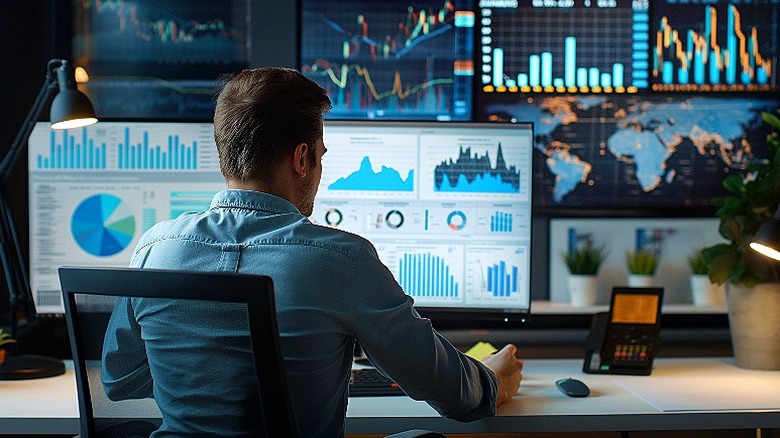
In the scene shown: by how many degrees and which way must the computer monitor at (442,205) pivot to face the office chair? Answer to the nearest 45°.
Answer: approximately 45° to its right

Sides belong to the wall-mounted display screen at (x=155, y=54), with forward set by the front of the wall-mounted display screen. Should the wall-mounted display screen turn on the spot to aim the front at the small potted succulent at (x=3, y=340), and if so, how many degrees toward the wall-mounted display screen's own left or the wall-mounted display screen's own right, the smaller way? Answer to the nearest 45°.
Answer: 0° — it already faces it

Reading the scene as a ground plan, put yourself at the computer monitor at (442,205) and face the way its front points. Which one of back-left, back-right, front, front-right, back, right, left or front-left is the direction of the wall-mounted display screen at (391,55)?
back

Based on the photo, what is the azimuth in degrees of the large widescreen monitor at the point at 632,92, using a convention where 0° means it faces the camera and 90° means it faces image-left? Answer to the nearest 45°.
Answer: approximately 0°

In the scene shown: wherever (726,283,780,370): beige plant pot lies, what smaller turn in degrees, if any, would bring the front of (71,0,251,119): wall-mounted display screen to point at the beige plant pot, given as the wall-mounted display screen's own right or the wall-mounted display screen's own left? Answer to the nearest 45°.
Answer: approximately 45° to the wall-mounted display screen's own left

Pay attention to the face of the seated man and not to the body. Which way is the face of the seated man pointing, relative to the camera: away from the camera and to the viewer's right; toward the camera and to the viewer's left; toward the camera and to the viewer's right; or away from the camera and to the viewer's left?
away from the camera and to the viewer's right

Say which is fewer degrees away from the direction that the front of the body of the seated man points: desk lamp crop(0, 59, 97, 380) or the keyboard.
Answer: the keyboard

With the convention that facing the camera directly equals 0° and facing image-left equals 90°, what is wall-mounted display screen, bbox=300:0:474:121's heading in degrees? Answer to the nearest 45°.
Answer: approximately 0°

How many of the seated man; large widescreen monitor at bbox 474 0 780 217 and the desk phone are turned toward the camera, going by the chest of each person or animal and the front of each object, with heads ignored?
2
